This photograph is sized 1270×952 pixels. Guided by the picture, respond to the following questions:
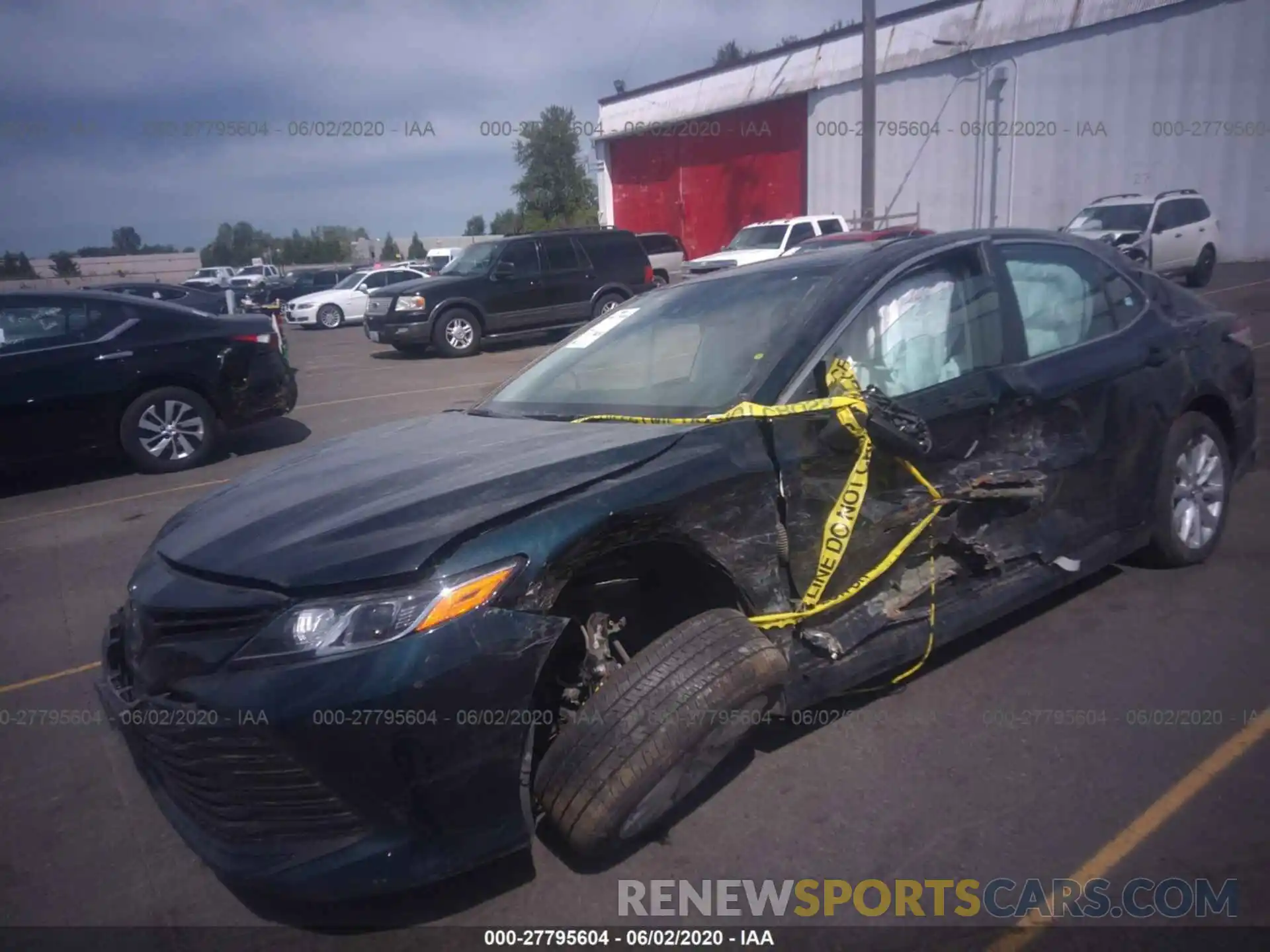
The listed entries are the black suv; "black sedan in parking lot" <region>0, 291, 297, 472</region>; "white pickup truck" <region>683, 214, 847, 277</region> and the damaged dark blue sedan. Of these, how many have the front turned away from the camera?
0

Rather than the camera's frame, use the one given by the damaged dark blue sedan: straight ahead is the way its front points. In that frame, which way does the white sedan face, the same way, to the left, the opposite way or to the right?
the same way

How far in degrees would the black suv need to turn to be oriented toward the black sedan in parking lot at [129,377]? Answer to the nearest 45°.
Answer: approximately 45° to its left

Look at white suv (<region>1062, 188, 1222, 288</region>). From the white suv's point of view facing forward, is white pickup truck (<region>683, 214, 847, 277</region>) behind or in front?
in front

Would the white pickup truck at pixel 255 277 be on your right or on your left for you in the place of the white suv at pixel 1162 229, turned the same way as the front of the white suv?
on your right

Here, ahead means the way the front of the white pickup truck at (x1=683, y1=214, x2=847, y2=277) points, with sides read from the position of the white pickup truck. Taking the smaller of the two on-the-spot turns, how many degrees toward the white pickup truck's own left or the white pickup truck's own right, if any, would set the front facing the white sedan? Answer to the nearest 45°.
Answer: approximately 90° to the white pickup truck's own right

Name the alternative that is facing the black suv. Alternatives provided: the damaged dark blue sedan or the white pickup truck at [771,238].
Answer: the white pickup truck

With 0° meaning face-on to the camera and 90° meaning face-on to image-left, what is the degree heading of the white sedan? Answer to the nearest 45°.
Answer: approximately 45°

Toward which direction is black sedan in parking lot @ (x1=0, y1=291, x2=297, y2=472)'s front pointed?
to the viewer's left

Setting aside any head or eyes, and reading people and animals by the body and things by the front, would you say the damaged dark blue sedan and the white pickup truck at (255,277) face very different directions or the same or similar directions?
same or similar directions

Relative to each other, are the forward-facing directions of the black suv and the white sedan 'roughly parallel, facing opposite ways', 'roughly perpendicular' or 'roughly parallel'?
roughly parallel

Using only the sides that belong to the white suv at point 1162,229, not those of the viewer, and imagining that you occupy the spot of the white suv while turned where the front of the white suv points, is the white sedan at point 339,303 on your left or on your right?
on your right

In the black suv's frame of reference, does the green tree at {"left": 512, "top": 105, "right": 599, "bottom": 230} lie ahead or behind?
behind

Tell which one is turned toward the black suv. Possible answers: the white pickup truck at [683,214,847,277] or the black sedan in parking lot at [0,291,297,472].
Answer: the white pickup truck

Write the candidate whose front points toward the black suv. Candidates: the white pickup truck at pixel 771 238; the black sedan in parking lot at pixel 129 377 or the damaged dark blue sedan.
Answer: the white pickup truck

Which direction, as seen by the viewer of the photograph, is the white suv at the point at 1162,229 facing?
facing the viewer and to the left of the viewer

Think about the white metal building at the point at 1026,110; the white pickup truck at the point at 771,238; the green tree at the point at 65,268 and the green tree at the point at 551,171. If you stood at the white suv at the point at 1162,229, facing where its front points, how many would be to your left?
0
